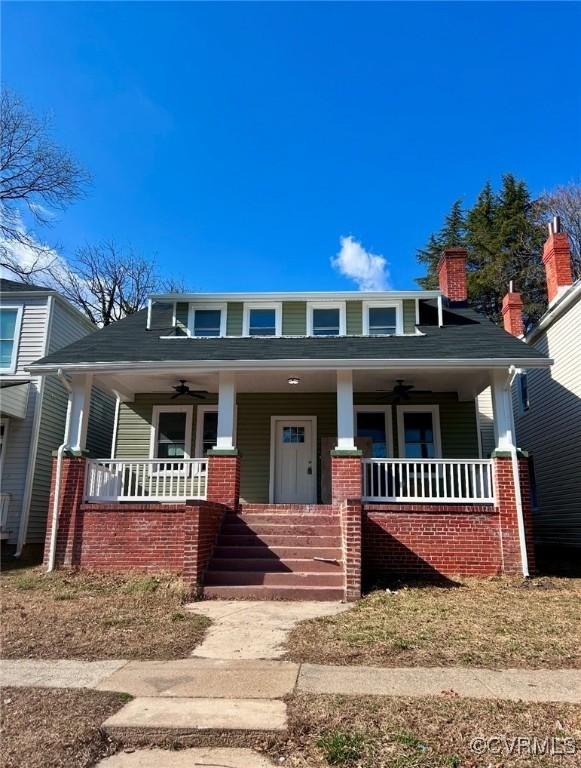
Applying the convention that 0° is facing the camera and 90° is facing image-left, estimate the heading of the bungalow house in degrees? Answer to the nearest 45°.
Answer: approximately 0°

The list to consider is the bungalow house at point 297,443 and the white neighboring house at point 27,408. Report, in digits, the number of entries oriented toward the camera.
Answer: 2

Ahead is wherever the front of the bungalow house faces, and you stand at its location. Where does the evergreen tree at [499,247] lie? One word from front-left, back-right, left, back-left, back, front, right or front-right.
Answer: back-left

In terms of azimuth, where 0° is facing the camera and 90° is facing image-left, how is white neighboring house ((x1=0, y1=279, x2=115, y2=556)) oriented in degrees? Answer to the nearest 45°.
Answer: approximately 0°

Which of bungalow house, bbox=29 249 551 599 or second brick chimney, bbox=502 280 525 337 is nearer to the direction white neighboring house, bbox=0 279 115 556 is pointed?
the bungalow house
